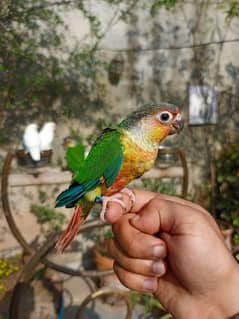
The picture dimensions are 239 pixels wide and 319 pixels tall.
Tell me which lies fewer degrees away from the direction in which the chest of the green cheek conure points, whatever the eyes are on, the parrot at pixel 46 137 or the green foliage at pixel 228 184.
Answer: the green foliage

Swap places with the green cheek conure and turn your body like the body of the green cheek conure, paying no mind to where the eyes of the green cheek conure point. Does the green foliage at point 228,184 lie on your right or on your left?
on your left

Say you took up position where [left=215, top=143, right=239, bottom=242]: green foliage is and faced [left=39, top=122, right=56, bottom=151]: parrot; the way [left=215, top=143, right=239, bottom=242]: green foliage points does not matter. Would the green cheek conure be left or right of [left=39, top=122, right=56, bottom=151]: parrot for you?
left

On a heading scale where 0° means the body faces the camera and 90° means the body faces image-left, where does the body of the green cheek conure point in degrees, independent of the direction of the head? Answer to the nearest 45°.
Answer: approximately 270°
